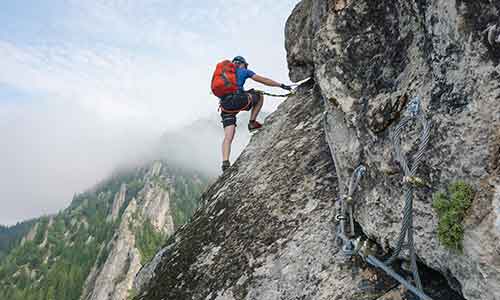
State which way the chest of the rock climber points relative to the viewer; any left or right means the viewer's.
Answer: facing away from the viewer and to the right of the viewer
